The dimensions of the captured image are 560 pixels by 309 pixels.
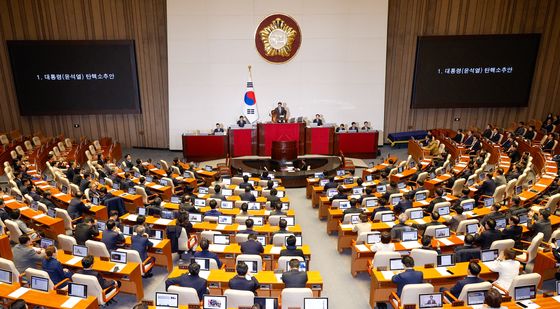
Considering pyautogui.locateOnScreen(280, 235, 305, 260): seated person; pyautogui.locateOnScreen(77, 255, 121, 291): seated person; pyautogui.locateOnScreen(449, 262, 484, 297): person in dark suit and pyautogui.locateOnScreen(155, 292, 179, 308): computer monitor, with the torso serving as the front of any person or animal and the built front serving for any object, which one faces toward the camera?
the computer monitor

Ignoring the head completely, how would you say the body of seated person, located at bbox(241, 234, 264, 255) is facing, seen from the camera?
away from the camera

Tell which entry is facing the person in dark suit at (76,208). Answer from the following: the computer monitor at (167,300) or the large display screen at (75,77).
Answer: the large display screen

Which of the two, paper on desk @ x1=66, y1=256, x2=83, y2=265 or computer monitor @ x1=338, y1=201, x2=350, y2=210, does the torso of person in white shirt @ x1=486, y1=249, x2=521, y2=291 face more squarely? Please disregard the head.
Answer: the computer monitor

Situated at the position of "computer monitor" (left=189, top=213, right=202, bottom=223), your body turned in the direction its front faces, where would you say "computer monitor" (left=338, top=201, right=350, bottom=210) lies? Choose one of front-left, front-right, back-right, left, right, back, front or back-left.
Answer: left

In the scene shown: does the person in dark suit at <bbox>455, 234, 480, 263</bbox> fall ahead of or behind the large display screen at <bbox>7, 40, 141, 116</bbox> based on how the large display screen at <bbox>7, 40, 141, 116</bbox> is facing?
ahead

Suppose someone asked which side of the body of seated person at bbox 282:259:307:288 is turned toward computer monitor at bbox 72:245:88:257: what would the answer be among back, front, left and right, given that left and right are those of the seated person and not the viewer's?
left

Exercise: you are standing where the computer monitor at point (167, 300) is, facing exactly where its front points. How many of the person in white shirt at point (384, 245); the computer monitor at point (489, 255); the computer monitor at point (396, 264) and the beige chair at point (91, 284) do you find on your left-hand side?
3

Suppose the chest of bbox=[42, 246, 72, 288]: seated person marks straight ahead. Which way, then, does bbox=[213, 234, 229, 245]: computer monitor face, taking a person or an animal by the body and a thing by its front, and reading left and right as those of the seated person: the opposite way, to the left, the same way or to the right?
the opposite way

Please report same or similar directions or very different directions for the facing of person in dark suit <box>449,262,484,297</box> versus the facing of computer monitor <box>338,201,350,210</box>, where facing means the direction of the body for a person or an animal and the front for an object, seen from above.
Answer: very different directions

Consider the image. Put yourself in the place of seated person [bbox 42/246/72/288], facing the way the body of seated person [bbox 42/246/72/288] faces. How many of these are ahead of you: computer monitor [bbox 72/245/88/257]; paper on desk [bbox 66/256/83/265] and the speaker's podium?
3

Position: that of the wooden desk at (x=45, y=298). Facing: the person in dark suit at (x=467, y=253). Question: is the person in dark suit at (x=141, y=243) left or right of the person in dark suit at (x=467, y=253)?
left

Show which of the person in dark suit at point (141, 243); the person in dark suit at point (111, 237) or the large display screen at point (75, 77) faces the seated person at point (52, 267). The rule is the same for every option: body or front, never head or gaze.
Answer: the large display screen

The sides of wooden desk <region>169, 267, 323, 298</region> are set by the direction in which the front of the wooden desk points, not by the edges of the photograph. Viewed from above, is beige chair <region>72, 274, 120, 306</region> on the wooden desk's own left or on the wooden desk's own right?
on the wooden desk's own right

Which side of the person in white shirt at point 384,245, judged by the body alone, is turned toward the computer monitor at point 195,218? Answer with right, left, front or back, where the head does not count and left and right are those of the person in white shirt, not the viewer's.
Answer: left

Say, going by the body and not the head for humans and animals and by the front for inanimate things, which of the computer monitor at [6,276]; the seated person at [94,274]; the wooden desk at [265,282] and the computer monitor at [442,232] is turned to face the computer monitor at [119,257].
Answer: the seated person

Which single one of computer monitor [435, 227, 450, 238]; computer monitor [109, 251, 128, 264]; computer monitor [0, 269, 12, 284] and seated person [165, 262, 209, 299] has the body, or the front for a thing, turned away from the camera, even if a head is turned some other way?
the seated person
